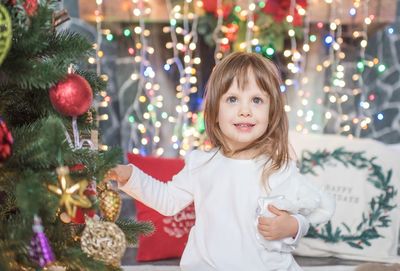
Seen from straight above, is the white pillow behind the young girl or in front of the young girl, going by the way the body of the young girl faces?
behind

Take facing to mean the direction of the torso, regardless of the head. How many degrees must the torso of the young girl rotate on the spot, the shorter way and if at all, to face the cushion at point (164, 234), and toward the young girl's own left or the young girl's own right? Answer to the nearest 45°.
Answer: approximately 180°

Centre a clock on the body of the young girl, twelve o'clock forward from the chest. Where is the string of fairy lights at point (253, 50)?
The string of fairy lights is roughly at 6 o'clock from the young girl.

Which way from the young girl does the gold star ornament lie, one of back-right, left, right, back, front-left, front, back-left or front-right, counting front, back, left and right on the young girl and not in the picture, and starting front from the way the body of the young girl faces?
front-right

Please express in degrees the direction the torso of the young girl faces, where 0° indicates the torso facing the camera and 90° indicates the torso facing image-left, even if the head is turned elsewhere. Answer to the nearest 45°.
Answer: approximately 0°

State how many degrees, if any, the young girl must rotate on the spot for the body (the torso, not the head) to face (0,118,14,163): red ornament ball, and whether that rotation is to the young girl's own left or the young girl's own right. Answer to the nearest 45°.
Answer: approximately 45° to the young girl's own right

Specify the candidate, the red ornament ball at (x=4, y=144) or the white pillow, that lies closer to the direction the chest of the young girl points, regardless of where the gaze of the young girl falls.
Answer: the red ornament ball

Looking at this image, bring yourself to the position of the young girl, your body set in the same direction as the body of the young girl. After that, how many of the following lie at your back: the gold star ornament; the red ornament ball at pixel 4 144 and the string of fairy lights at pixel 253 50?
1
